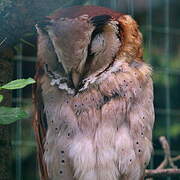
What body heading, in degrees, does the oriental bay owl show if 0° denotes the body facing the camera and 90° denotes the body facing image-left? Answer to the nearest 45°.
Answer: approximately 0°
